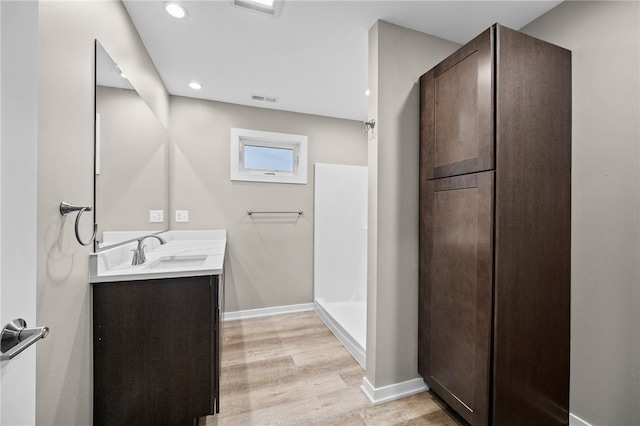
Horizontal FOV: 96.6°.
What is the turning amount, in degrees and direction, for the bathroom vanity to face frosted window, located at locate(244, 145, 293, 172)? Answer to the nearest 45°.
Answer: approximately 45° to its left

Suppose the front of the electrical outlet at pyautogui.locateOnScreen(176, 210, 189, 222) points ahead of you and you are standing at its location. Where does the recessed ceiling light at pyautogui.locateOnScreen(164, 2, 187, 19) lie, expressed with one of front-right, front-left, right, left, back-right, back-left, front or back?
front

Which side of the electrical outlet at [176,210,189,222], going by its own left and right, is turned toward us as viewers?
front

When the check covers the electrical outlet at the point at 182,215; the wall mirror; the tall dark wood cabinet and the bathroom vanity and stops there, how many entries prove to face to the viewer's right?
2

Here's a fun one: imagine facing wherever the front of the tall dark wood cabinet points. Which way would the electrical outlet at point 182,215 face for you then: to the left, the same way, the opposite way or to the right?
to the left

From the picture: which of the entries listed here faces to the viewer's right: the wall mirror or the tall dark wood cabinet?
the wall mirror

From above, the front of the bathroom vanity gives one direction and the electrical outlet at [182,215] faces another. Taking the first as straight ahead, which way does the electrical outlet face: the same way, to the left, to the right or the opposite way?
to the right

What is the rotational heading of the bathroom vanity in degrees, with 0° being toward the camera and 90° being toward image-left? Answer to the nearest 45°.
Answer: approximately 270°

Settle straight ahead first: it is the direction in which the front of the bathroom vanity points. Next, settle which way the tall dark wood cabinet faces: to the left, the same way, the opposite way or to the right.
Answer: the opposite way

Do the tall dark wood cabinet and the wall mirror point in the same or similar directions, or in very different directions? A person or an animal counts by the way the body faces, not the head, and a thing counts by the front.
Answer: very different directions

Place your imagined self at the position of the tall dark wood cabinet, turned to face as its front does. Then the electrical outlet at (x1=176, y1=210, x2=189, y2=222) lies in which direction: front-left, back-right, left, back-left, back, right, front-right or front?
front-right

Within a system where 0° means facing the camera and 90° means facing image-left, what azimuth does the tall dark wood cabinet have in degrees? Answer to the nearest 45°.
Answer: approximately 45°

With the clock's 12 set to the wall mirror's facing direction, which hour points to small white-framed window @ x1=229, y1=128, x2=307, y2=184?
The small white-framed window is roughly at 11 o'clock from the wall mirror.

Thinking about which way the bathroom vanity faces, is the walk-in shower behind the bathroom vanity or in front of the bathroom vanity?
in front

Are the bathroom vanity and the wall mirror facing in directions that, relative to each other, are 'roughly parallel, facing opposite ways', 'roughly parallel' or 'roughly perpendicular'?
roughly parallel

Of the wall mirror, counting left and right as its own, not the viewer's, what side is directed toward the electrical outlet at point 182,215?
left

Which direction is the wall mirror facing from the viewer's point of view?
to the viewer's right
